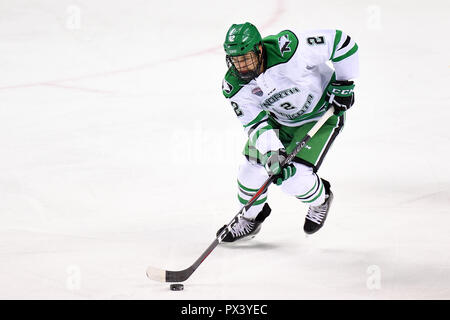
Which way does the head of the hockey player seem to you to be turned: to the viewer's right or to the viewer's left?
to the viewer's left

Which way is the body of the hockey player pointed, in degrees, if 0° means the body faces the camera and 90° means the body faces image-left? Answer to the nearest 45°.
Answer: approximately 45°
